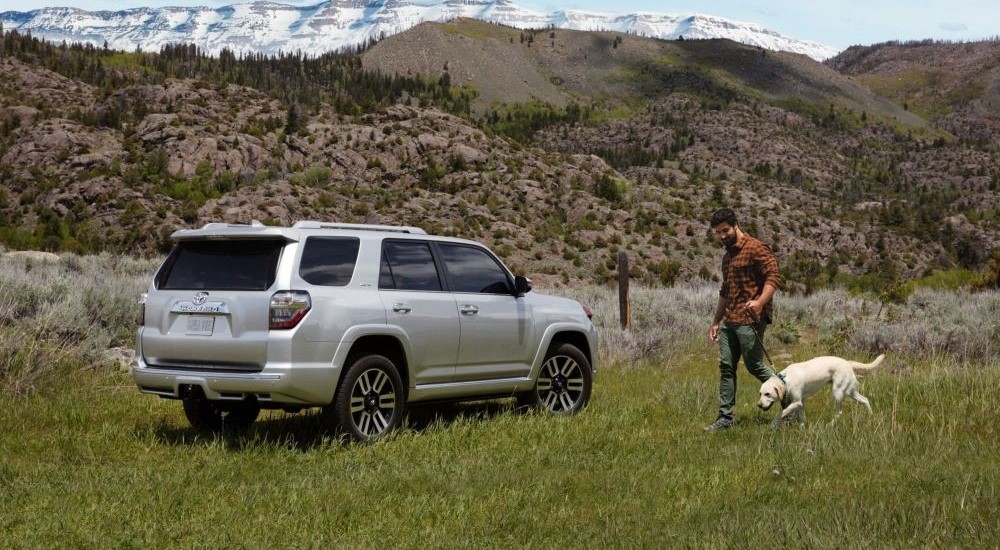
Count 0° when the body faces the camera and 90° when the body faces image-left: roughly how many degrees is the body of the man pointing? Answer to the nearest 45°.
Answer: approximately 45°

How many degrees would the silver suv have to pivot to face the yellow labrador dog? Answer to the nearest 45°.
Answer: approximately 45° to its right

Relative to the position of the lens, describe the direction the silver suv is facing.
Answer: facing away from the viewer and to the right of the viewer

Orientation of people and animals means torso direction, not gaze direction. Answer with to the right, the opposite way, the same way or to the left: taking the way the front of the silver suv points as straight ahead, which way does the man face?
the opposite way
